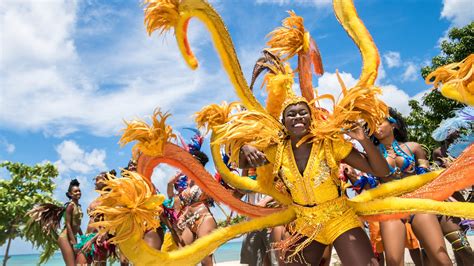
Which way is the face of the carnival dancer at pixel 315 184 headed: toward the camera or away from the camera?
toward the camera

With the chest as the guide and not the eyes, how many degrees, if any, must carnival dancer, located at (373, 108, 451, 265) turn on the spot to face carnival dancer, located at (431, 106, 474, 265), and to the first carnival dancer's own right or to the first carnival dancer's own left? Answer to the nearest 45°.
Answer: approximately 135° to the first carnival dancer's own left

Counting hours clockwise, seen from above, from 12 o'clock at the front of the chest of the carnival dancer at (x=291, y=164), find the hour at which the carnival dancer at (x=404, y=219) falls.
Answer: the carnival dancer at (x=404, y=219) is roughly at 7 o'clock from the carnival dancer at (x=291, y=164).

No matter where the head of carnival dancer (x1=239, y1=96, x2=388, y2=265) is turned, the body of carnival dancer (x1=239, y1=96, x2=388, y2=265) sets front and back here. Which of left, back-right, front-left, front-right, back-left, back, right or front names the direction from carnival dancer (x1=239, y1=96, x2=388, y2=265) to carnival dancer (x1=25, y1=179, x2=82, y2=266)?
back-right

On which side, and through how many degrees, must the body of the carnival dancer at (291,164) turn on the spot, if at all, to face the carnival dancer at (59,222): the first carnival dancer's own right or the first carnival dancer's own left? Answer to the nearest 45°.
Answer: approximately 135° to the first carnival dancer's own right

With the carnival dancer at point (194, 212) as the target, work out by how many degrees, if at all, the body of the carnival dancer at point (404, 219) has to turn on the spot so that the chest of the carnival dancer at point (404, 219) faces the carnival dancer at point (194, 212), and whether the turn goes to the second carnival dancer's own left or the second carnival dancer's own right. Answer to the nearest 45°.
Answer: approximately 45° to the second carnival dancer's own right

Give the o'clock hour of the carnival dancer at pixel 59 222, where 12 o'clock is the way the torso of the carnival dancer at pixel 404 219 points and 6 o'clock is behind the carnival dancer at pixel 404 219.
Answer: the carnival dancer at pixel 59 222 is roughly at 2 o'clock from the carnival dancer at pixel 404 219.

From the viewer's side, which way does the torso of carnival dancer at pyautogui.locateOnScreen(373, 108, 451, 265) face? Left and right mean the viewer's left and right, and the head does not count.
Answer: facing the viewer and to the left of the viewer

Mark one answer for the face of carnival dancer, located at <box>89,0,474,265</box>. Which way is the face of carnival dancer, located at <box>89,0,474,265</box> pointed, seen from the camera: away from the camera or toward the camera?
toward the camera

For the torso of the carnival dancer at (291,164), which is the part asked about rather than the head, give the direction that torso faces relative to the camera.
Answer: toward the camera

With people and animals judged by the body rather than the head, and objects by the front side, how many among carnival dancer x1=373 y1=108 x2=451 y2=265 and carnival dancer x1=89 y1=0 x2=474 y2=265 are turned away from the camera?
0

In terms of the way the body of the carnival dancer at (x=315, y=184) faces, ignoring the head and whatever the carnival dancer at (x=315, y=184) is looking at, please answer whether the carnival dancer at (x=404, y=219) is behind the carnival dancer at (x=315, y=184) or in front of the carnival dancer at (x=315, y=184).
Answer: behind
